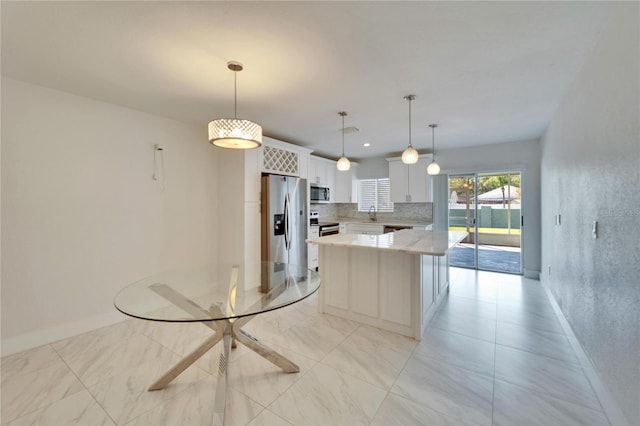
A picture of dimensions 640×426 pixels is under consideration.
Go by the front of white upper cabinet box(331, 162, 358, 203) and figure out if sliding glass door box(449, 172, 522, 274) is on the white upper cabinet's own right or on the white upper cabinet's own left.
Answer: on the white upper cabinet's own left

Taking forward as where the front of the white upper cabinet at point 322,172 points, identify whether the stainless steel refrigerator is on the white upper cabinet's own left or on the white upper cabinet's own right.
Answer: on the white upper cabinet's own right

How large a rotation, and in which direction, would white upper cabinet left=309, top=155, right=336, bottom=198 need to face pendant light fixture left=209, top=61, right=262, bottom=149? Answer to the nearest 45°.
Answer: approximately 45° to its right

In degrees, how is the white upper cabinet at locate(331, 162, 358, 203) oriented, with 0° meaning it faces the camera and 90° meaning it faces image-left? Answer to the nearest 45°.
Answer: approximately 0°

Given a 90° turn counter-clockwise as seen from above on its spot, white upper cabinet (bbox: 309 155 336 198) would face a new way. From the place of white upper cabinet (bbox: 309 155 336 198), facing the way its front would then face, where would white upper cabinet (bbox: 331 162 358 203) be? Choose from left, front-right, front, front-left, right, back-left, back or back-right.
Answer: front

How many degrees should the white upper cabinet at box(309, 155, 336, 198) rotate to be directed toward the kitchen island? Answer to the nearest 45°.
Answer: approximately 45° to its right

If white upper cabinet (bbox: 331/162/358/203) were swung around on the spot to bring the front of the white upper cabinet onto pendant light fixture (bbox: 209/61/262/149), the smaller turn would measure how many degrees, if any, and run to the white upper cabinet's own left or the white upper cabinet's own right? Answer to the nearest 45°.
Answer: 0° — it already faces it

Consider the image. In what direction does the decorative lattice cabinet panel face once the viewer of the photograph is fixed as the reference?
facing the viewer and to the right of the viewer

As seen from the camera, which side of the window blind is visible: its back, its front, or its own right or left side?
front

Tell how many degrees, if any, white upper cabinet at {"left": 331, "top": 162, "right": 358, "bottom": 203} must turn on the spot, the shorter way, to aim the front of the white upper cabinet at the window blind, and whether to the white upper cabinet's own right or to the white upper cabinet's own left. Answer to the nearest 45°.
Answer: approximately 90° to the white upper cabinet's own left

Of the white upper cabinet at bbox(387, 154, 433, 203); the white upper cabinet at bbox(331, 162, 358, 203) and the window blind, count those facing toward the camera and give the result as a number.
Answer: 3

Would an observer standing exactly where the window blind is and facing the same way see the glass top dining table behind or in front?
in front

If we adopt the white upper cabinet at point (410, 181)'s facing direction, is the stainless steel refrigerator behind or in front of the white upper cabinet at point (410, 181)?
in front
